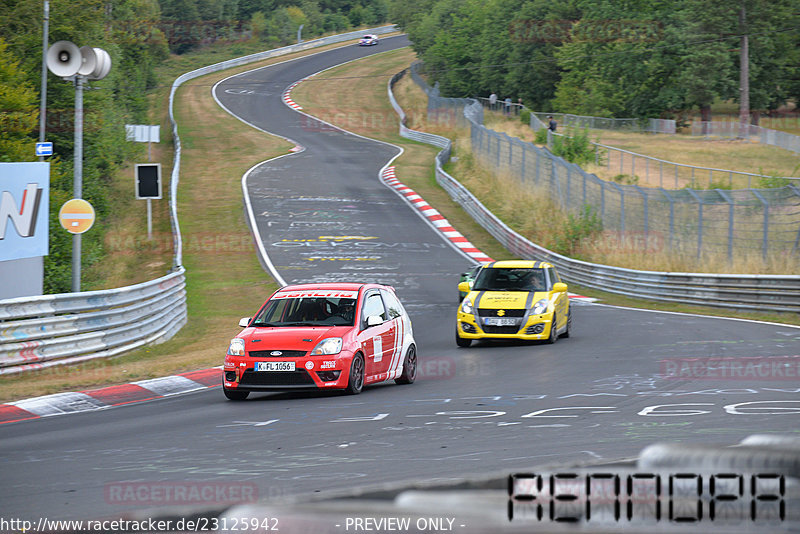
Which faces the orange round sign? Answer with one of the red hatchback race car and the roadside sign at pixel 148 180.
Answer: the roadside sign

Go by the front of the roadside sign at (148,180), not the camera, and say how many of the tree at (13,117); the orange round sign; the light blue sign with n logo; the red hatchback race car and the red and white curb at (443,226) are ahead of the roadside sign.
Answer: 4

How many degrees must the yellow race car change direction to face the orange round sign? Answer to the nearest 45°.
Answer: approximately 90° to its right

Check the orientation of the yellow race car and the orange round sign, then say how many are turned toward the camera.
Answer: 2

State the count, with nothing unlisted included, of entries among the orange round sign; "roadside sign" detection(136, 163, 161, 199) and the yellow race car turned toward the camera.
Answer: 3

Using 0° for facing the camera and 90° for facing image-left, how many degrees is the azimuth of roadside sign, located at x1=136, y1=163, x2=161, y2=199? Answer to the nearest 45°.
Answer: approximately 0°

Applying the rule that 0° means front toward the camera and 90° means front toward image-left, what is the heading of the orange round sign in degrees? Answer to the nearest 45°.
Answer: approximately 0°

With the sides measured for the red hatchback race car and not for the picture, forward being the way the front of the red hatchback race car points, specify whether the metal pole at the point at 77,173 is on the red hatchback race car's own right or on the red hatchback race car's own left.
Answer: on the red hatchback race car's own right

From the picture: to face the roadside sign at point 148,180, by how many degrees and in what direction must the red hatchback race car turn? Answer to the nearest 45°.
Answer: approximately 135° to its right

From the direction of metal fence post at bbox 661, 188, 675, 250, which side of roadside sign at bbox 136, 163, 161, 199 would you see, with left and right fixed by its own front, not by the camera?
left

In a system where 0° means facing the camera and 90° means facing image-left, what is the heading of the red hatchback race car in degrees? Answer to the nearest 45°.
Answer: approximately 45°

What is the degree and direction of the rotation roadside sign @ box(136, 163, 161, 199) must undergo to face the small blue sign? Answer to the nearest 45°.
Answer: approximately 45° to its right
